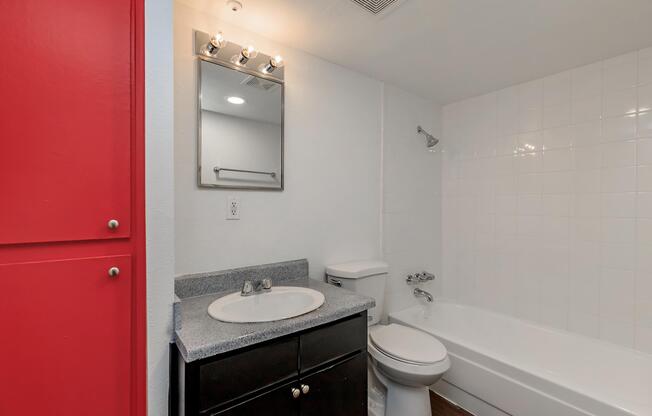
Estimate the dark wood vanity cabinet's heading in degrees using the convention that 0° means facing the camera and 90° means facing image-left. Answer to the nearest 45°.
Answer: approximately 315°

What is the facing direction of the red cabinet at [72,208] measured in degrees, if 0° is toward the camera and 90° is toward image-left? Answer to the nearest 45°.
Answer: approximately 0°

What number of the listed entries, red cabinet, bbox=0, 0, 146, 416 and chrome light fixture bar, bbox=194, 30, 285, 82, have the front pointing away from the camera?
0

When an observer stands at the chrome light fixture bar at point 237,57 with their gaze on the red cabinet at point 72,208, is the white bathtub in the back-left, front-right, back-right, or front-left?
back-left

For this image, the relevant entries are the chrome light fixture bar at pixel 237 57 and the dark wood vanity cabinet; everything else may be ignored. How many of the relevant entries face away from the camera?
0
